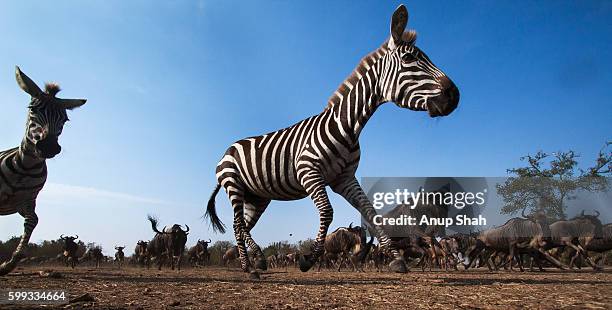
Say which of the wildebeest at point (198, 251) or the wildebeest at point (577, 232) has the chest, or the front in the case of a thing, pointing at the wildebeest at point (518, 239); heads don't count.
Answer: the wildebeest at point (198, 251)

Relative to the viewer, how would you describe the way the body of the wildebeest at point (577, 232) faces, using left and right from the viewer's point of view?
facing to the right of the viewer

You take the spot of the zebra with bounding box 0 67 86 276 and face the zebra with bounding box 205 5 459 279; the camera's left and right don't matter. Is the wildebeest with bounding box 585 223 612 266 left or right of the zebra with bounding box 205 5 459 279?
left

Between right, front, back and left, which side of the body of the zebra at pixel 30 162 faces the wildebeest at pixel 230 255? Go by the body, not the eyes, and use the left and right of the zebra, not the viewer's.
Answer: left
